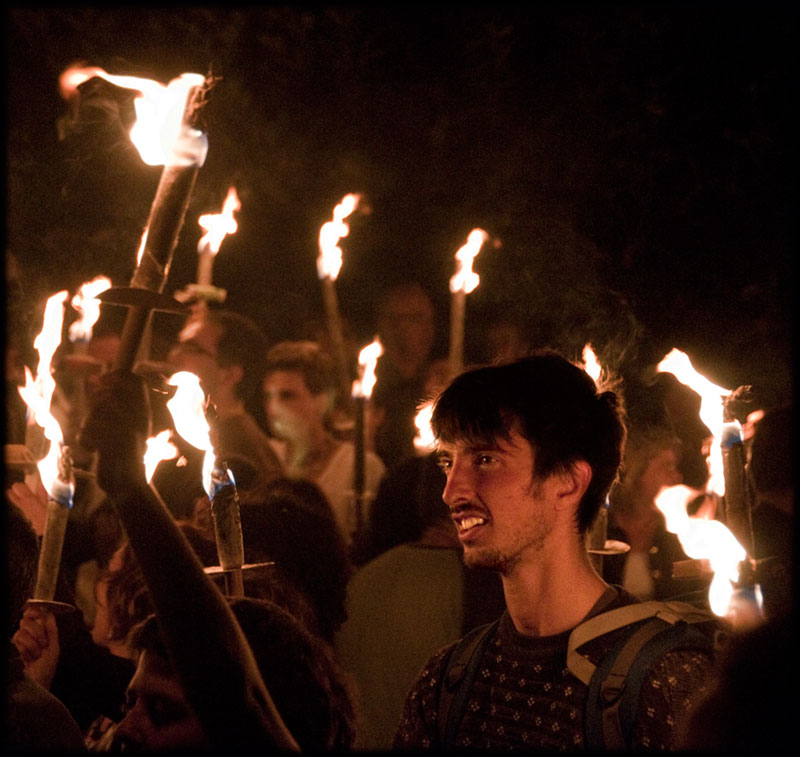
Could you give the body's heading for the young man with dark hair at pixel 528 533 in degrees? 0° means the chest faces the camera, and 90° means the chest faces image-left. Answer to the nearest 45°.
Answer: approximately 45°
